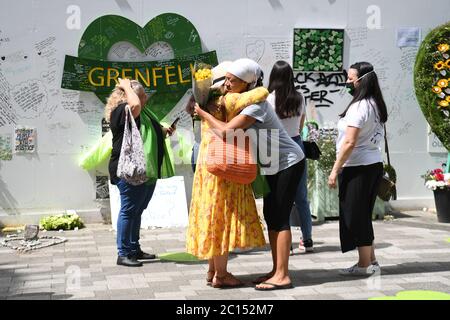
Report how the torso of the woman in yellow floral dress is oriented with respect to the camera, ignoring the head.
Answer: to the viewer's right

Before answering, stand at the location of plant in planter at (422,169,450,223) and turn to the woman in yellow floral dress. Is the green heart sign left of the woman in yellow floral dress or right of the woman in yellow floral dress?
right

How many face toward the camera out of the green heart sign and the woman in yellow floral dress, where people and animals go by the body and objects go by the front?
1

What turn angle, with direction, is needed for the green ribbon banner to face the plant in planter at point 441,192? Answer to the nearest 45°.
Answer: approximately 90° to its left

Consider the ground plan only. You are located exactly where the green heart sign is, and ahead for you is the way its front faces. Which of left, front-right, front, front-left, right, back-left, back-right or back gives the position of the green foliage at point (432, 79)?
left

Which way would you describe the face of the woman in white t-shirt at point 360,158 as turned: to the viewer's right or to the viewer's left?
to the viewer's left

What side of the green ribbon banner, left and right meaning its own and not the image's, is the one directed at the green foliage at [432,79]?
left

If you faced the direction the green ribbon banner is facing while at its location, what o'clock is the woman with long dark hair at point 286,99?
The woman with long dark hair is roughly at 11 o'clock from the green ribbon banner.

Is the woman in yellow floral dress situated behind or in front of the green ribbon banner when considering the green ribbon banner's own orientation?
in front

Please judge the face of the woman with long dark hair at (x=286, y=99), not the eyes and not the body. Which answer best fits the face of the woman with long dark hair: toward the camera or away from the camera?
away from the camera

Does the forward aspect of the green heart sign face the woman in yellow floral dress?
yes

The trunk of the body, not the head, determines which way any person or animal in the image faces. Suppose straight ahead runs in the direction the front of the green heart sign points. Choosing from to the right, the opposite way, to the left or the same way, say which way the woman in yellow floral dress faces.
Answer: to the left
